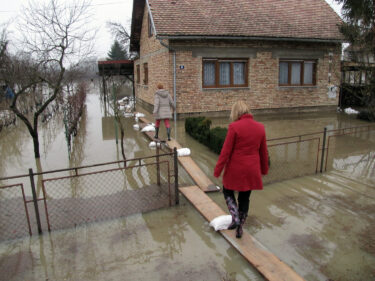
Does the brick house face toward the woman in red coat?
yes

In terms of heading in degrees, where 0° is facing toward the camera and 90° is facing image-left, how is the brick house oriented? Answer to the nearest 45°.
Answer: approximately 0°

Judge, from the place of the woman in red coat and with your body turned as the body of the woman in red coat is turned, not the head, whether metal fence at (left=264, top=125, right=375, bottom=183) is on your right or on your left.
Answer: on your right

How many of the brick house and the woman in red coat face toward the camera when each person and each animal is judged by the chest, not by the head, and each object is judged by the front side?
1

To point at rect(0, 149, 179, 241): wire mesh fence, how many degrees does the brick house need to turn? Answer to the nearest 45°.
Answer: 0° — it already faces it

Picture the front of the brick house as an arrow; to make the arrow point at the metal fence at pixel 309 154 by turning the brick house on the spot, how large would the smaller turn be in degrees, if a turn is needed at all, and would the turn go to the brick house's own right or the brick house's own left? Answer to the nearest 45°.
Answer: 0° — it already faces it

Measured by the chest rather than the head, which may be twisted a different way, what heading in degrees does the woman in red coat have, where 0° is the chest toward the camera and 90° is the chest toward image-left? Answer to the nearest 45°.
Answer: approximately 135°

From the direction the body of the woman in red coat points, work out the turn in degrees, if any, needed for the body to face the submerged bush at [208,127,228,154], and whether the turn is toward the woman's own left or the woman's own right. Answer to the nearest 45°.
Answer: approximately 45° to the woman's own right

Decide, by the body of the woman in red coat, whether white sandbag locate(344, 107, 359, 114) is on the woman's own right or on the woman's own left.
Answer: on the woman's own right

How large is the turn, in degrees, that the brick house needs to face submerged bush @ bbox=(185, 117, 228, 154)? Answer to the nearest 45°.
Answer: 0° — it already faces it
